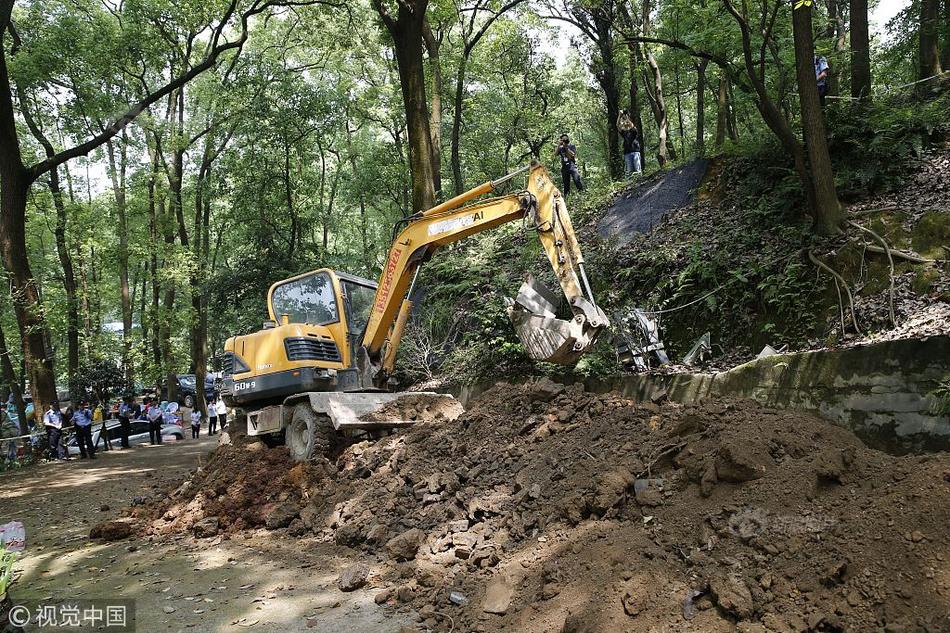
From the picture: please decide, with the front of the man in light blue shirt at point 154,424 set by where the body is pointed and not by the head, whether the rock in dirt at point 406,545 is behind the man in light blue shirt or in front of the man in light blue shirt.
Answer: in front

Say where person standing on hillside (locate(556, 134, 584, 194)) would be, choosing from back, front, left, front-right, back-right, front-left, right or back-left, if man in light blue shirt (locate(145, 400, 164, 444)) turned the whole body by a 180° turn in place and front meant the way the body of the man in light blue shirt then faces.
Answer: back-right

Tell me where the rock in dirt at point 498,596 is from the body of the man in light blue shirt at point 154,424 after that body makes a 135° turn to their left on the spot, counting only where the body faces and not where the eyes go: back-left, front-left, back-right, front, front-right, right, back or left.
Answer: back-right

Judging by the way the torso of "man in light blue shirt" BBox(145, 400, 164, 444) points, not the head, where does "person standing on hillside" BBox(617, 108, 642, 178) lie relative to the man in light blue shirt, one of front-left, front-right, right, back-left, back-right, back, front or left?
front-left

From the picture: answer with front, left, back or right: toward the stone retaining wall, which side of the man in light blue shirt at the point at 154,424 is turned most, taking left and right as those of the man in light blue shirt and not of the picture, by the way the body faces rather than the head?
front

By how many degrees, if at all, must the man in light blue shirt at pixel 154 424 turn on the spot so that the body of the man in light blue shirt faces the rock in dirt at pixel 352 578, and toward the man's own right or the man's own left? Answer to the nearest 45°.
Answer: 0° — they already face it

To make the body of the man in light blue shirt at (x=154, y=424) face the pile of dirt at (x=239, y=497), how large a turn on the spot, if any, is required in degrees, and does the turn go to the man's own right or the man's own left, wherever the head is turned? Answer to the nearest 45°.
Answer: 0° — they already face it

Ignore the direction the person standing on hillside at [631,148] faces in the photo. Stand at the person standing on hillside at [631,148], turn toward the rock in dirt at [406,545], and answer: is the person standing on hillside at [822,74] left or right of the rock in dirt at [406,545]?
left

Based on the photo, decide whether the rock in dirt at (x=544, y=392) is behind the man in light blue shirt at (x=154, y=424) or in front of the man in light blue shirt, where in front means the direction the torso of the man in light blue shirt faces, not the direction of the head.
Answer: in front
